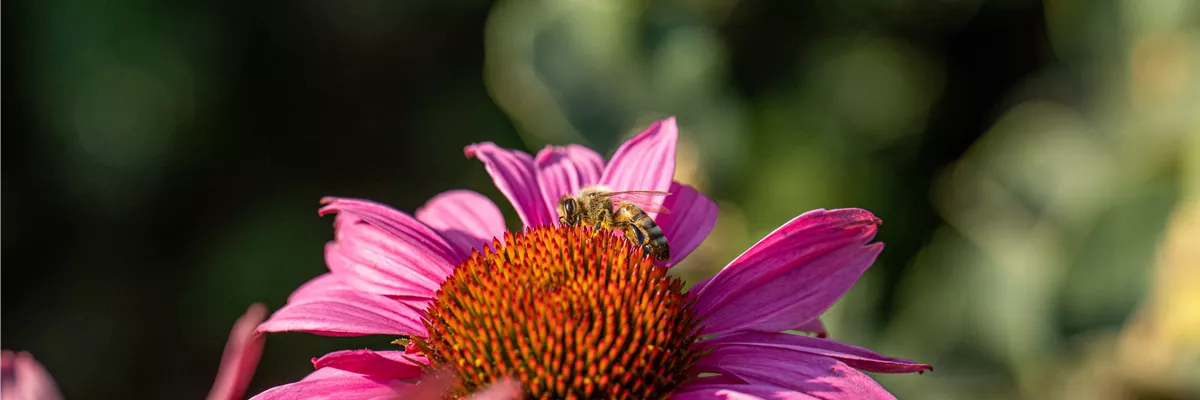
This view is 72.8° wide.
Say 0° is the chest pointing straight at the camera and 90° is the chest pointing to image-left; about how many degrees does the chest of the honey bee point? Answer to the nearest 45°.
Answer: approximately 90°
